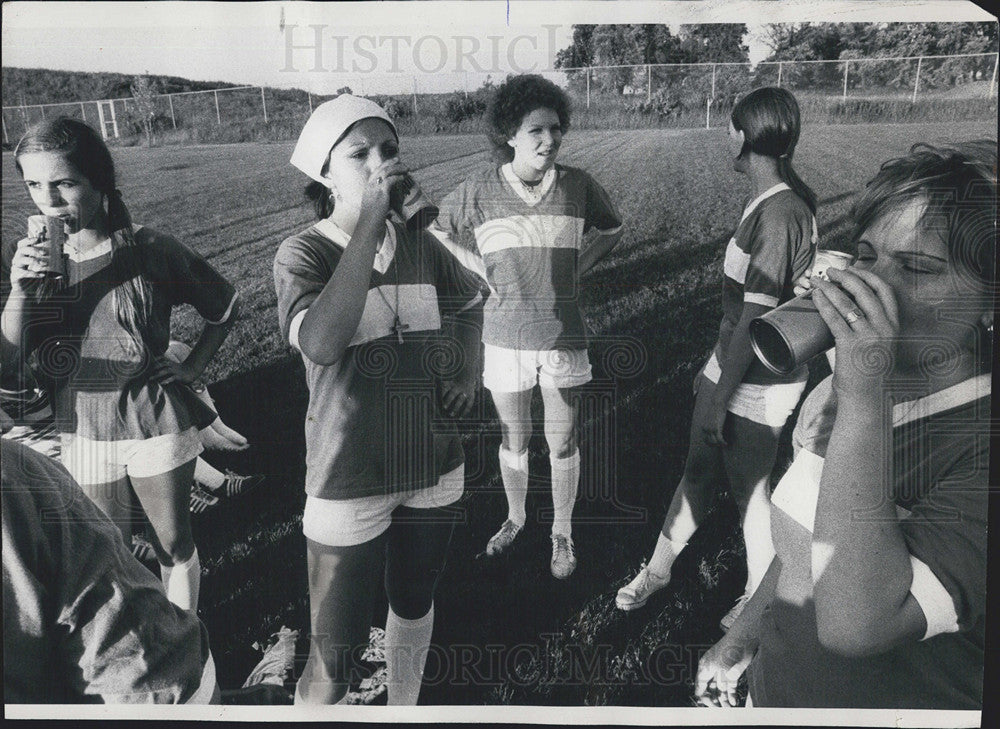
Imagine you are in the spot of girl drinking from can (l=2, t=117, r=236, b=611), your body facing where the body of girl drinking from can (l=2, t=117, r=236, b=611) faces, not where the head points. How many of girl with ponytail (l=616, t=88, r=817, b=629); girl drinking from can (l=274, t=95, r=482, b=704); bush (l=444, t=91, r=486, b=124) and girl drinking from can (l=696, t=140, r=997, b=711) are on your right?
0

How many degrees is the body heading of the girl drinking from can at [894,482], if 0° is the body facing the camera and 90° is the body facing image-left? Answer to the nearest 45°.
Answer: approximately 45°

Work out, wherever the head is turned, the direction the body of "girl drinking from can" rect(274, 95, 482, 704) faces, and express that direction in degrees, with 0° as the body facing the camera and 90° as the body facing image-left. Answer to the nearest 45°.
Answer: approximately 315°

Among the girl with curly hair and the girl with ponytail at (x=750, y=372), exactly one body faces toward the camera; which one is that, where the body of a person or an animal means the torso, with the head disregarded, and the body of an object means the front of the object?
the girl with curly hair

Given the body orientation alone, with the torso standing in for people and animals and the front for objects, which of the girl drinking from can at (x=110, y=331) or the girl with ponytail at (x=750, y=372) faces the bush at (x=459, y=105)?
the girl with ponytail

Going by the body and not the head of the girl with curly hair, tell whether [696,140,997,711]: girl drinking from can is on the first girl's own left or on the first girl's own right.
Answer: on the first girl's own left

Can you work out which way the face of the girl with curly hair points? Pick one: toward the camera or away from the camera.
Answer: toward the camera

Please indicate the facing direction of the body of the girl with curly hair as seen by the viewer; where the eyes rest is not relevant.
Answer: toward the camera

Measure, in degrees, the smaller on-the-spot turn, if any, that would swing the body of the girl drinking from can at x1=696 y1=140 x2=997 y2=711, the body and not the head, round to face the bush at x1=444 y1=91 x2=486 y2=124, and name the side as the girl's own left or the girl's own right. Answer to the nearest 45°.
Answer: approximately 45° to the girl's own right

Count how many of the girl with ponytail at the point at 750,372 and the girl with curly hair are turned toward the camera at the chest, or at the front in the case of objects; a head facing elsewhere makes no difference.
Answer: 1

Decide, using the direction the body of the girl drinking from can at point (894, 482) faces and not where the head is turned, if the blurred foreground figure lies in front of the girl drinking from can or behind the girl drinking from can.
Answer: in front

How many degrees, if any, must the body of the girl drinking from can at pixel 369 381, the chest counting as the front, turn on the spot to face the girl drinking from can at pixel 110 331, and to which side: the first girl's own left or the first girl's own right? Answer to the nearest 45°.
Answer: approximately 135° to the first girl's own right

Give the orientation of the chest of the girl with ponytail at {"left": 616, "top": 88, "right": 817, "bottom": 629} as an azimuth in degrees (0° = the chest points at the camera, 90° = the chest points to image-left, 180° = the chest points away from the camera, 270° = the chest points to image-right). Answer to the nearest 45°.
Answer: approximately 90°
